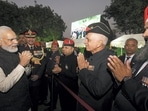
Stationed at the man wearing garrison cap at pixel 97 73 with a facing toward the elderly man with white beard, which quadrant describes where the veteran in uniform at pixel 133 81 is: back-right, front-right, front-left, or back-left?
back-left

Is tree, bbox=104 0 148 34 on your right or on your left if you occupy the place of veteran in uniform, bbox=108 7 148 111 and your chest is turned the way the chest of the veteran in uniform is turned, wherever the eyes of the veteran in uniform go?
on your right

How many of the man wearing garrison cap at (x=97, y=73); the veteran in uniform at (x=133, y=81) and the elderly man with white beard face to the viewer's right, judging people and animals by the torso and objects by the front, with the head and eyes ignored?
1

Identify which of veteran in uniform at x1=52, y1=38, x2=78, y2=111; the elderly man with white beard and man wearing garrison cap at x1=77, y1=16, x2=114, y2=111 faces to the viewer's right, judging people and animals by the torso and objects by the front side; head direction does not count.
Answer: the elderly man with white beard

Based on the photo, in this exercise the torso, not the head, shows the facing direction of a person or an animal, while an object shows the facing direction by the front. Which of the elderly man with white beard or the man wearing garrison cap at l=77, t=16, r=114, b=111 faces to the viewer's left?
the man wearing garrison cap

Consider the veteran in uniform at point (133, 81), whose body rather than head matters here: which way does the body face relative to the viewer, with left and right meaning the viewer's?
facing the viewer and to the left of the viewer

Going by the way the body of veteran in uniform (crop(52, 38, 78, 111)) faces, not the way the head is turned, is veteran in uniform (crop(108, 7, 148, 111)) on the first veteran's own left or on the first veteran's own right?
on the first veteran's own left

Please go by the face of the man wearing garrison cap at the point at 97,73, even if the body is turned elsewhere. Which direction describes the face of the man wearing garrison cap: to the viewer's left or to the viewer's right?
to the viewer's left

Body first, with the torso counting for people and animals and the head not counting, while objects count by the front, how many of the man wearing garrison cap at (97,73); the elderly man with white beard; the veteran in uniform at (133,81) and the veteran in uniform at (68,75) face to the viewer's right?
1

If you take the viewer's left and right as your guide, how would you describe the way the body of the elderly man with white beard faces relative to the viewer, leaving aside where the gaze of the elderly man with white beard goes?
facing to the right of the viewer

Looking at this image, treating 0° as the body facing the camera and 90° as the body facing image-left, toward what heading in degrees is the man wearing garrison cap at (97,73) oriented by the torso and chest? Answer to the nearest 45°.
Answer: approximately 90°

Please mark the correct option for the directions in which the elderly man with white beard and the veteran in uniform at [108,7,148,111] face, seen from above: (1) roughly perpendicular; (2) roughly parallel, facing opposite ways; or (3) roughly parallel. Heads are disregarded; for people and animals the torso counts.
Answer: roughly parallel, facing opposite ways

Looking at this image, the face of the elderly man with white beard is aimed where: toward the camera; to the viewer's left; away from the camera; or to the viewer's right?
to the viewer's right
